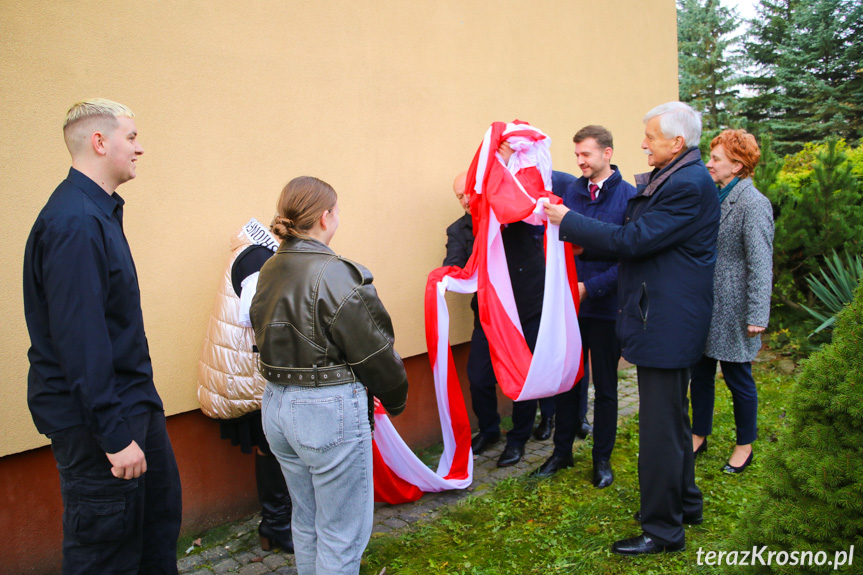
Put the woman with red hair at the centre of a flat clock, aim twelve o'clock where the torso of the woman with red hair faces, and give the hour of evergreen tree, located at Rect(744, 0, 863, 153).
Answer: The evergreen tree is roughly at 3 o'clock from the woman with red hair.

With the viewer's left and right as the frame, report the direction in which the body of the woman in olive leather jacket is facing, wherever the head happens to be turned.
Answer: facing away from the viewer and to the right of the viewer

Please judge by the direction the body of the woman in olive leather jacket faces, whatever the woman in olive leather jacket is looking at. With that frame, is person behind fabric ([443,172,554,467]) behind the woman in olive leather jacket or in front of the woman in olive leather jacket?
in front

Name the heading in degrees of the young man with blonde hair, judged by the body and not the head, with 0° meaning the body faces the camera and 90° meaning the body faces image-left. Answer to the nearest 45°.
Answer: approximately 270°

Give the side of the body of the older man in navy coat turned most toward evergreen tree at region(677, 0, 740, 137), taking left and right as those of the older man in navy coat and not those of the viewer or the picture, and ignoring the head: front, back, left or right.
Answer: right

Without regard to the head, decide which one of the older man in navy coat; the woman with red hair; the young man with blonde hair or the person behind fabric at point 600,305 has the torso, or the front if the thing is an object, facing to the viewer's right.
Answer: the young man with blonde hair

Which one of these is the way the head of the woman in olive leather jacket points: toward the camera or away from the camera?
away from the camera

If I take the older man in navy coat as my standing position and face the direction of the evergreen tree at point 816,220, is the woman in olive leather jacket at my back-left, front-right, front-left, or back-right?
back-left

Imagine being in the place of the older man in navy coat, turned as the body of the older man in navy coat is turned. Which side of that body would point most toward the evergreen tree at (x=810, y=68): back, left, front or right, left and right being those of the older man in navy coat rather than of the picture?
right

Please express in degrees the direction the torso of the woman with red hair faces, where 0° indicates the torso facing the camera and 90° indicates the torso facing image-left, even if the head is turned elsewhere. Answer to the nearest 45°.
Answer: approximately 90°

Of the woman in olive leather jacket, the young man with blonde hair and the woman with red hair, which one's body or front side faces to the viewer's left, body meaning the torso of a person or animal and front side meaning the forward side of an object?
the woman with red hair

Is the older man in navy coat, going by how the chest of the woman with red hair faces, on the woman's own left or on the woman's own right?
on the woman's own left

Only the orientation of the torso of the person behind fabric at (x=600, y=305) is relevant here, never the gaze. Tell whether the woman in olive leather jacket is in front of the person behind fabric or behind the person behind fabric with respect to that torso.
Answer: in front

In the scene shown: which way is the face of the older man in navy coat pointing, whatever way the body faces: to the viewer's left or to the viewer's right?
to the viewer's left

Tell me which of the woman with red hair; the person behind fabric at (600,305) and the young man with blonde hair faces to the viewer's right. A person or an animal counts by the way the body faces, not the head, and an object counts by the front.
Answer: the young man with blonde hair
